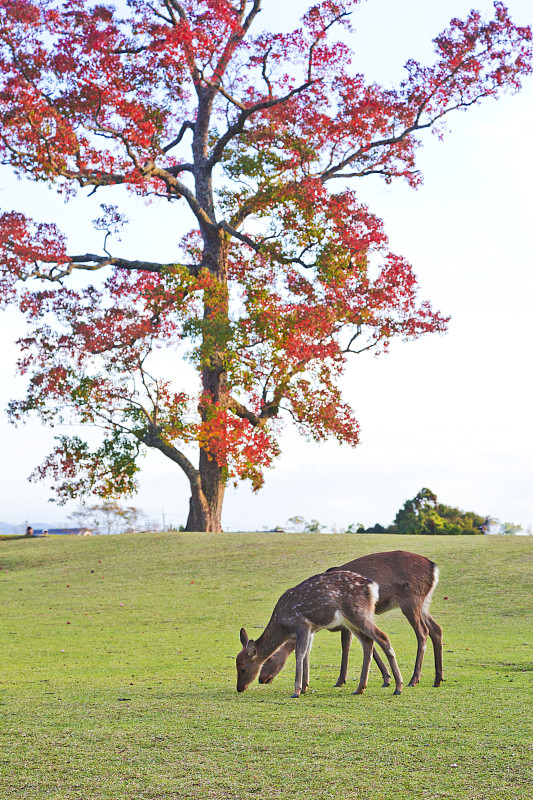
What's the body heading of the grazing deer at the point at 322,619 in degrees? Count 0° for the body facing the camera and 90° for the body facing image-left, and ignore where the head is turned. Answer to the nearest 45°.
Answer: approximately 90°
